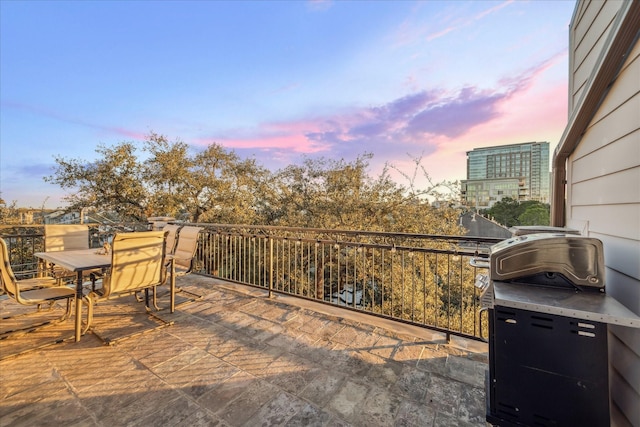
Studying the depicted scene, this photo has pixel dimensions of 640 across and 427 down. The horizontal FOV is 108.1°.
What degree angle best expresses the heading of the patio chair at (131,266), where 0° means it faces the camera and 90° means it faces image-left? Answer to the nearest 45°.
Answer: approximately 135°

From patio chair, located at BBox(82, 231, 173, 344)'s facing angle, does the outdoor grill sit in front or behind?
behind

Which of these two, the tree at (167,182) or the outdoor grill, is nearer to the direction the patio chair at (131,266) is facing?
the tree

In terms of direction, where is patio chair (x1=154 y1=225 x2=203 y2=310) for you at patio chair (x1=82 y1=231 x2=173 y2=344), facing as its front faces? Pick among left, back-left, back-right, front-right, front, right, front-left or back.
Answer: right

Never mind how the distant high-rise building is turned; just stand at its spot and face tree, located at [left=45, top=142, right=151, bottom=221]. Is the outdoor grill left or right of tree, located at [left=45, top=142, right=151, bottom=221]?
left

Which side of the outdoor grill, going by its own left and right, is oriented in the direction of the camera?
left

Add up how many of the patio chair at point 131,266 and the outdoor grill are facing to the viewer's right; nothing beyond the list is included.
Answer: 0

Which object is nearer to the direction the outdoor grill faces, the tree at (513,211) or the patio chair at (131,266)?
the patio chair

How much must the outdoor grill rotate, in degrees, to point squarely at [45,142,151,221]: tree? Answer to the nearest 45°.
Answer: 0° — it already faces it
